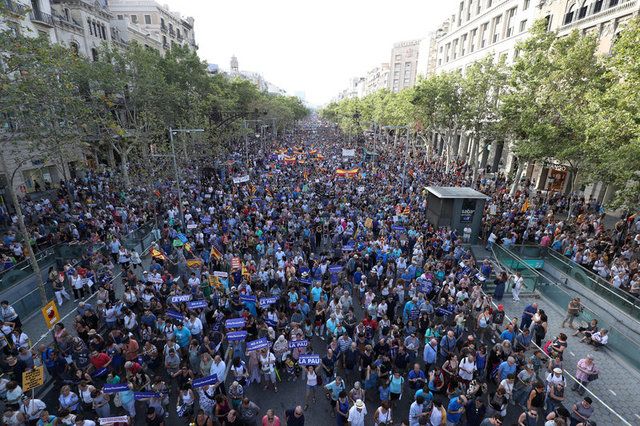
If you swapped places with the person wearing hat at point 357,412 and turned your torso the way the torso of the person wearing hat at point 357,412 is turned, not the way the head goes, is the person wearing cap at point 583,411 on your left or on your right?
on your left

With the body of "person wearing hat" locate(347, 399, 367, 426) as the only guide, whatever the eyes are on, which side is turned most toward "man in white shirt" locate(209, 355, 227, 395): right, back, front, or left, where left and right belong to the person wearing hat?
right

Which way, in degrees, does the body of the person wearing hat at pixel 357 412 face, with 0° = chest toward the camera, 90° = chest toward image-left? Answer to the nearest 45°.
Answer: approximately 0°

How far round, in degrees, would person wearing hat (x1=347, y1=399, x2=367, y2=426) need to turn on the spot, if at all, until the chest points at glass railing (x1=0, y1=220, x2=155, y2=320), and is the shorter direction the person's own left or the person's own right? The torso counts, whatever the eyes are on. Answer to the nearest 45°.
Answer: approximately 135° to the person's own right

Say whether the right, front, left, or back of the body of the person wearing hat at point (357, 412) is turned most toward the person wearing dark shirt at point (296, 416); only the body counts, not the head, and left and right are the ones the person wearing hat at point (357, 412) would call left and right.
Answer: right

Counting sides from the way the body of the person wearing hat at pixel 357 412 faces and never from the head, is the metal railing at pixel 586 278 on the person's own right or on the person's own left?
on the person's own left

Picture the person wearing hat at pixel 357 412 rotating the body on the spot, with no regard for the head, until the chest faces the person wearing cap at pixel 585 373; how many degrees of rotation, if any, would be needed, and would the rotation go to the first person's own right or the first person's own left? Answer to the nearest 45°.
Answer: approximately 135° to the first person's own left

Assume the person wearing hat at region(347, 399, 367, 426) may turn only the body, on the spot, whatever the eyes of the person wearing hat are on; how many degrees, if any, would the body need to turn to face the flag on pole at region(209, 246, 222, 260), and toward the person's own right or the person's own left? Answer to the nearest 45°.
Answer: approximately 135° to the person's own right
